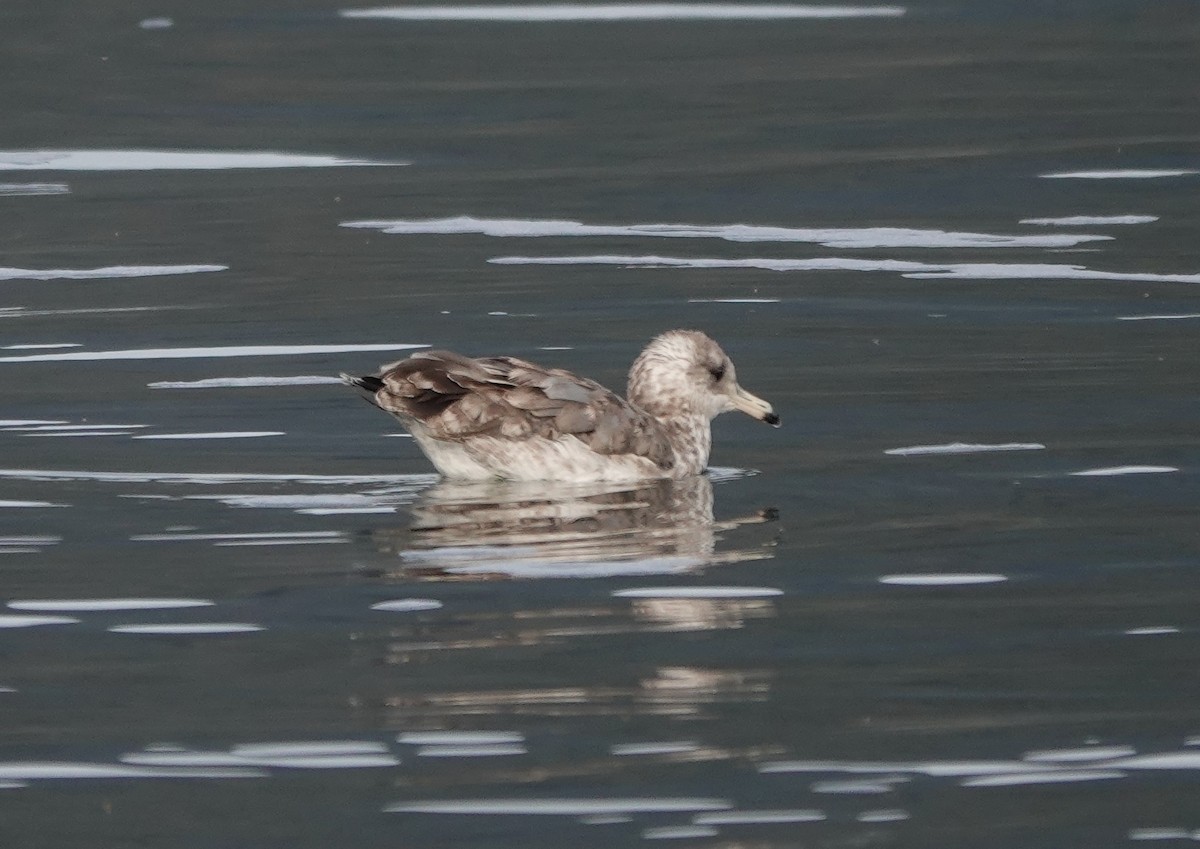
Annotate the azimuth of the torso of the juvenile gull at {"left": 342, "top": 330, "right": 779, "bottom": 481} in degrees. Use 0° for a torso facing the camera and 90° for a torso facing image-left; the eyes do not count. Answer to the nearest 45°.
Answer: approximately 270°
